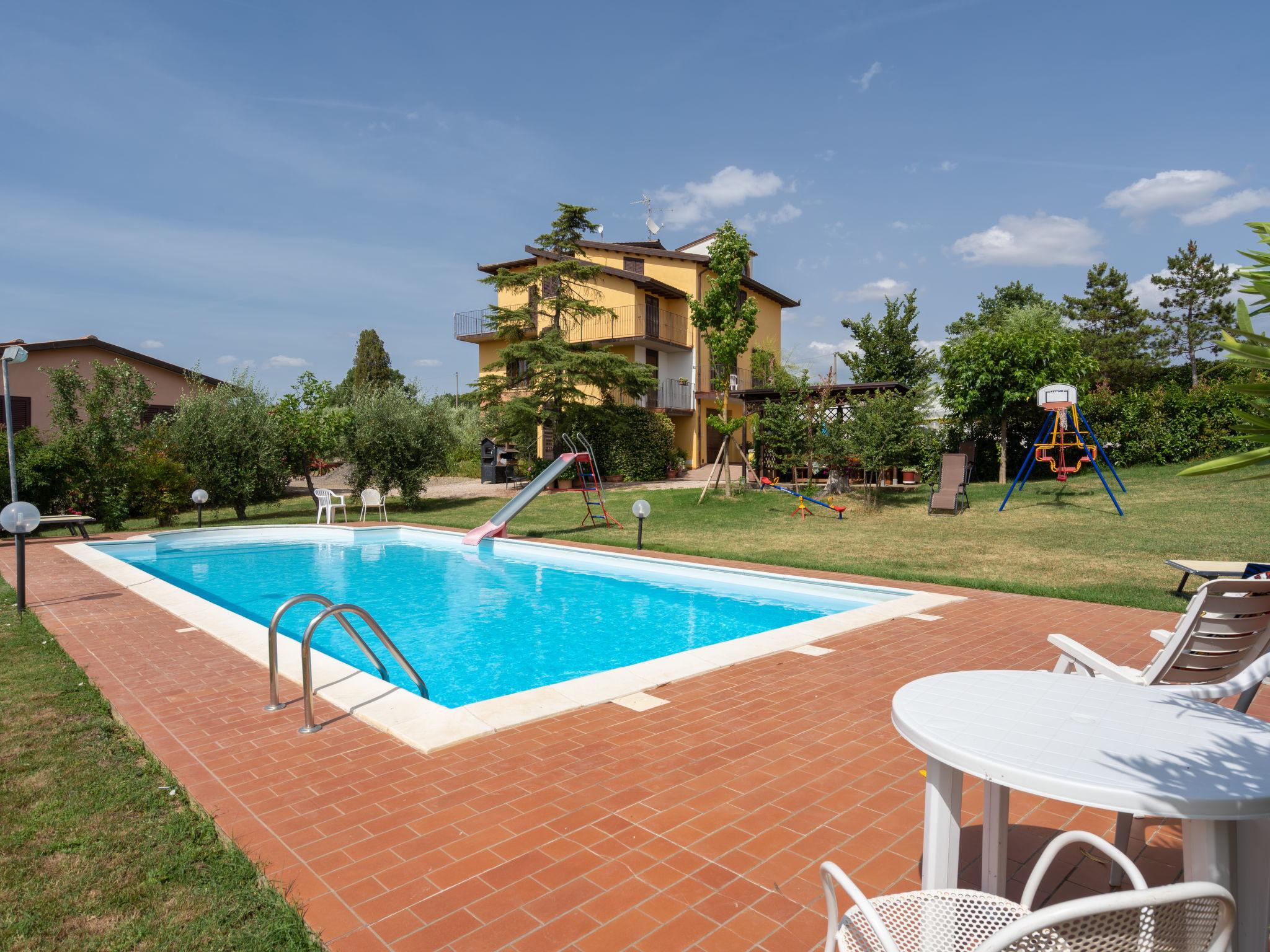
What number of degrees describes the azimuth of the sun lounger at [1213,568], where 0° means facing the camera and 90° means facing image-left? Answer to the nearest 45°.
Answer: approximately 90°

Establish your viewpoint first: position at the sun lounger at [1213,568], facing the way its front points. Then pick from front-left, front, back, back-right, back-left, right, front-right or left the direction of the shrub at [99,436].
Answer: front

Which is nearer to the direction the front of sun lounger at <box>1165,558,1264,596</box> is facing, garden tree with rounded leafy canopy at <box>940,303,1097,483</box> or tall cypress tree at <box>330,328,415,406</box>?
the tall cypress tree

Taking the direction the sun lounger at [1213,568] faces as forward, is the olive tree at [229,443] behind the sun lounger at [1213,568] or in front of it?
in front

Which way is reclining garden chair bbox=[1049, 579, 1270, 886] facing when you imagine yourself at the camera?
facing away from the viewer and to the left of the viewer

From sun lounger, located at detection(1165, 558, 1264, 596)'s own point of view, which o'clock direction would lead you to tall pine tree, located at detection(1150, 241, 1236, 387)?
The tall pine tree is roughly at 3 o'clock from the sun lounger.

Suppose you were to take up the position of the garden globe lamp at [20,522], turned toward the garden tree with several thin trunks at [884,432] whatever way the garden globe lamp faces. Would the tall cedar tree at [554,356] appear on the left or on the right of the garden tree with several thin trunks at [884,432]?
left

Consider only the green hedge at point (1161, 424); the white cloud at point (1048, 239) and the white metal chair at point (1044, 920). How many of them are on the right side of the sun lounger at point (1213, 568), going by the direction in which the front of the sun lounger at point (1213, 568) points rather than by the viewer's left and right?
2

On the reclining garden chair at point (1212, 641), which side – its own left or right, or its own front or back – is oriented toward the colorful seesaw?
front

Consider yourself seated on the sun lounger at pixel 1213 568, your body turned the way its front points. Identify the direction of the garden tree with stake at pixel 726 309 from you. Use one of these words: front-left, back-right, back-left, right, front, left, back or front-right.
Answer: front-right

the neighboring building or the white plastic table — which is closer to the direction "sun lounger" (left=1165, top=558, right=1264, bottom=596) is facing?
the neighboring building

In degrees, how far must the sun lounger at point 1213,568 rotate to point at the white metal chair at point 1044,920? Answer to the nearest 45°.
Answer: approximately 90° to its left

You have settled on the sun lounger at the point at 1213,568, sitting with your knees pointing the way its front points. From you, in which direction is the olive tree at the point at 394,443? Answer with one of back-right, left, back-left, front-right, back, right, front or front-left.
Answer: front

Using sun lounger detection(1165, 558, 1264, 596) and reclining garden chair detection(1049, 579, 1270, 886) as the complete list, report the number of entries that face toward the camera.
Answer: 0
